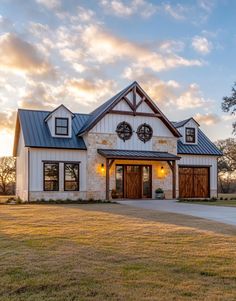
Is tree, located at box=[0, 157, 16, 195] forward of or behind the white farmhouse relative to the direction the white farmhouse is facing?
behind

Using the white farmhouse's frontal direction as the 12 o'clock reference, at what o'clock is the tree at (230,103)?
The tree is roughly at 9 o'clock from the white farmhouse.

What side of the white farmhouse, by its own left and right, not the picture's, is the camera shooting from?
front
